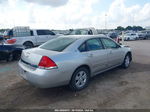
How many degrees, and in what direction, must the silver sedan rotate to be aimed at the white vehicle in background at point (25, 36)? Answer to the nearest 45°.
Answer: approximately 90° to its left

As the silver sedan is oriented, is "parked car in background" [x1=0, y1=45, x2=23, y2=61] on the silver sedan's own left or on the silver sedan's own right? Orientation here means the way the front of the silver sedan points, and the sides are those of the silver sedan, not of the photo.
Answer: on the silver sedan's own left

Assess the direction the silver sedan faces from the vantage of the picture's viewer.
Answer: facing away from the viewer and to the right of the viewer
